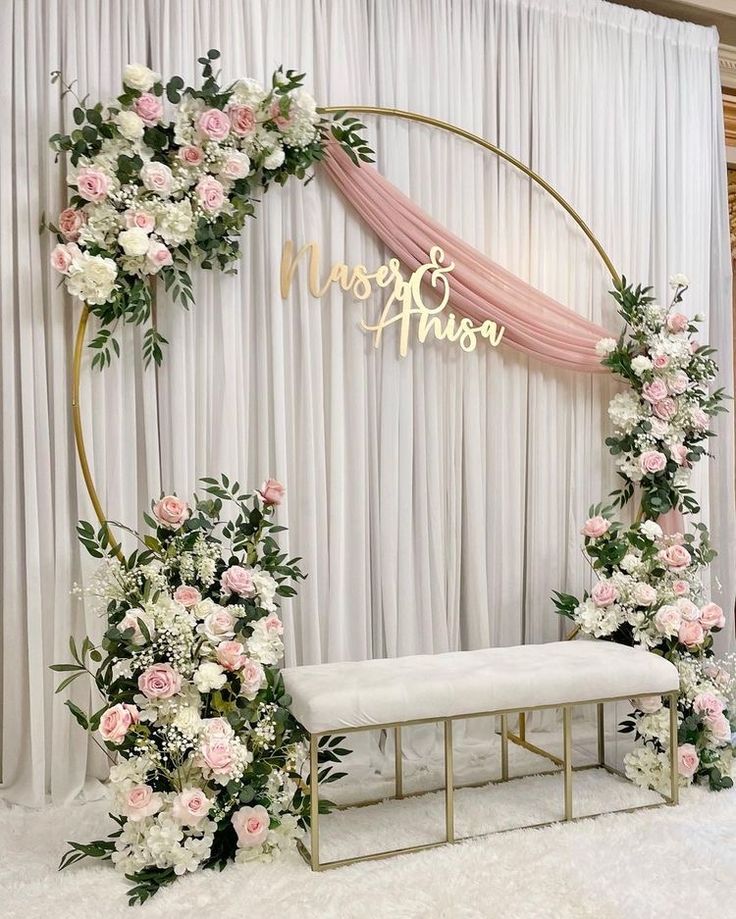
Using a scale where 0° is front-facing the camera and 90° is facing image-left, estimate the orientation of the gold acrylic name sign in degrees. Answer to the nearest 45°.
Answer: approximately 0°

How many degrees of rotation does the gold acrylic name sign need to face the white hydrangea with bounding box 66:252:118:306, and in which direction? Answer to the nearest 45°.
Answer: approximately 45° to its right

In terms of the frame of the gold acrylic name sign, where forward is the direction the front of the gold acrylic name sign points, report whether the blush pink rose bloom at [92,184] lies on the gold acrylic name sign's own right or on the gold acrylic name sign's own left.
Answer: on the gold acrylic name sign's own right

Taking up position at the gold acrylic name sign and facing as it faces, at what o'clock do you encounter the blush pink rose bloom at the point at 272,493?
The blush pink rose bloom is roughly at 1 o'clock from the gold acrylic name sign.

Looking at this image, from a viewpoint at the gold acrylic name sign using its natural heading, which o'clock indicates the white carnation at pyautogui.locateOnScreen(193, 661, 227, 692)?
The white carnation is roughly at 1 o'clock from the gold acrylic name sign.

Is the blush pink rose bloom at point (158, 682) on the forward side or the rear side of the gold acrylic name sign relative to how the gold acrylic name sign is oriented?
on the forward side

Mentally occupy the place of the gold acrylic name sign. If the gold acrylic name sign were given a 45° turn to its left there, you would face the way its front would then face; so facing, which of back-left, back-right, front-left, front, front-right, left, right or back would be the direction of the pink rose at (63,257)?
right
